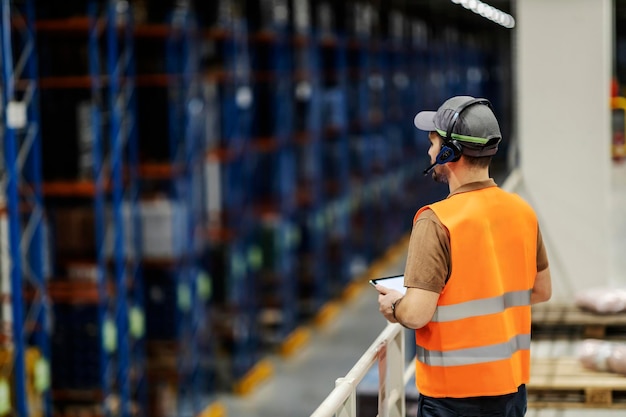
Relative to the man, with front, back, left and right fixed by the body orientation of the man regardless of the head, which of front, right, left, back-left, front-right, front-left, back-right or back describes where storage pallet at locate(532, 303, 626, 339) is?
front-right

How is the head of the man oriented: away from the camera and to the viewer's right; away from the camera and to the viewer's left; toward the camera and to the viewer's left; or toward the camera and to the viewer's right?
away from the camera and to the viewer's left

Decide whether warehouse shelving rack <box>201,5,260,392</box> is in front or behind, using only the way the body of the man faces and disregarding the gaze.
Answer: in front

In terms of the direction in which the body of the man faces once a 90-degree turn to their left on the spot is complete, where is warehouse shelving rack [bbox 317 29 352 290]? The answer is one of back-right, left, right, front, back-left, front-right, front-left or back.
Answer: back-right

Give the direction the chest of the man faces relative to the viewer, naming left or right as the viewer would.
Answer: facing away from the viewer and to the left of the viewer

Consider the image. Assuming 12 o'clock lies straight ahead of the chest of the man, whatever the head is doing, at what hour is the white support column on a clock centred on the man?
The white support column is roughly at 2 o'clock from the man.

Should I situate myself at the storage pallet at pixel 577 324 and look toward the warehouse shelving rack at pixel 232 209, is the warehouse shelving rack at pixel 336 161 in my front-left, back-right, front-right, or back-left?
front-right

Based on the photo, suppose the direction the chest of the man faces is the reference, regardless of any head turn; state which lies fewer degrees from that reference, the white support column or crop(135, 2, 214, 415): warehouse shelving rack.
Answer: the warehouse shelving rack
